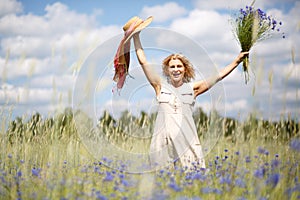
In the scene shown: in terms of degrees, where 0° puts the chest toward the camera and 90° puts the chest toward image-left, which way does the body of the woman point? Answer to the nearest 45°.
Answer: approximately 0°
